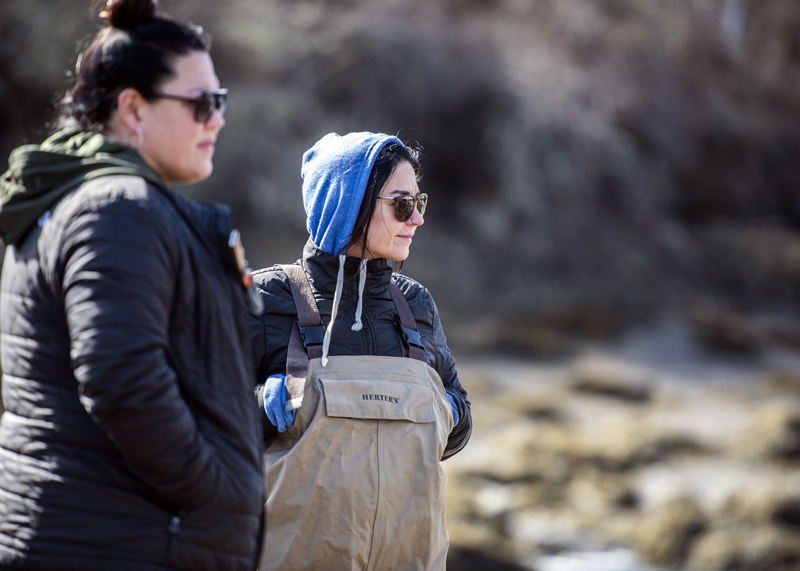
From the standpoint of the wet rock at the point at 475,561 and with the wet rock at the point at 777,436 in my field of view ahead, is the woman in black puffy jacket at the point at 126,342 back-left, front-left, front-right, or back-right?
back-right

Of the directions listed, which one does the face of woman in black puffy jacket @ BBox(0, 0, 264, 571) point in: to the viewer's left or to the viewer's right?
to the viewer's right

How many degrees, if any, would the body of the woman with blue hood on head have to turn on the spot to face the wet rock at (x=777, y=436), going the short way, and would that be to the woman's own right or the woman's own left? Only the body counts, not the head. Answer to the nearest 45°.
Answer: approximately 90° to the woman's own left

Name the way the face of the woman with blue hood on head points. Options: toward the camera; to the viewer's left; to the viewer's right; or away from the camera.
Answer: to the viewer's right

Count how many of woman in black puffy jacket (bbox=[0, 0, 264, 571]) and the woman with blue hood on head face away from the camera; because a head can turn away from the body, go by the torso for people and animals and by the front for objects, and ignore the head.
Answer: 0

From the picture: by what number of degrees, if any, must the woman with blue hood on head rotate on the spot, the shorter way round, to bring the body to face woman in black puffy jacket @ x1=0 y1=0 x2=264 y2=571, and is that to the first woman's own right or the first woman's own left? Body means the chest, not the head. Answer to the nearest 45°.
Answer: approximately 90° to the first woman's own right

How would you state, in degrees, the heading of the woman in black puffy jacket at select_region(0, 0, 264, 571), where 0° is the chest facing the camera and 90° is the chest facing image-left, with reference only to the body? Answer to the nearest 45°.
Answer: approximately 270°
